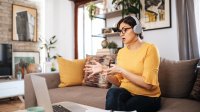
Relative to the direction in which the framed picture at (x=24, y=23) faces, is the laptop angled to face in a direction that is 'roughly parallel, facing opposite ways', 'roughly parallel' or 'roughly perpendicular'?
roughly perpendicular

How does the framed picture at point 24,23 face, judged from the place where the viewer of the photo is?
facing the viewer and to the right of the viewer

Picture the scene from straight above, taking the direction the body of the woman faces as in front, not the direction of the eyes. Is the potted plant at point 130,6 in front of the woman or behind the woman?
behind

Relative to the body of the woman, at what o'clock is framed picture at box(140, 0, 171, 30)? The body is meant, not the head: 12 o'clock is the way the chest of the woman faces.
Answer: The framed picture is roughly at 5 o'clock from the woman.

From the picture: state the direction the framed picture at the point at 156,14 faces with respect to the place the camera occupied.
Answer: facing the viewer and to the left of the viewer

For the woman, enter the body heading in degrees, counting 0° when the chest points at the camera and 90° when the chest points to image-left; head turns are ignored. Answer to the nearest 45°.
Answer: approximately 45°

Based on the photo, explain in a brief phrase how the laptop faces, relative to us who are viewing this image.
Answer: facing away from the viewer and to the right of the viewer

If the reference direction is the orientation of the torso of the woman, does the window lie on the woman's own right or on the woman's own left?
on the woman's own right

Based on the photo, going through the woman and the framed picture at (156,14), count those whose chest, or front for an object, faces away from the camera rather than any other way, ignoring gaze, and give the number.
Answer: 0

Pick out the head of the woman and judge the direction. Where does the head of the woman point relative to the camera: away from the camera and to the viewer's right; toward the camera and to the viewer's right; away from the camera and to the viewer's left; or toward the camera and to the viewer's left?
toward the camera and to the viewer's left

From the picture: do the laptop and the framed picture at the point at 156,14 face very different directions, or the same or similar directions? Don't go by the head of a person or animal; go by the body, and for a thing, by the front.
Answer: very different directions

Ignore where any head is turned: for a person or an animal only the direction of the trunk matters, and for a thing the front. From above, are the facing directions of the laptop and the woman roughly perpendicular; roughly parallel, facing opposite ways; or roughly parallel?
roughly parallel, facing opposite ways

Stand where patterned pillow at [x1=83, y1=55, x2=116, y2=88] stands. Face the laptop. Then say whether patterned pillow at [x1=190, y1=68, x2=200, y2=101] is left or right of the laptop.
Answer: left

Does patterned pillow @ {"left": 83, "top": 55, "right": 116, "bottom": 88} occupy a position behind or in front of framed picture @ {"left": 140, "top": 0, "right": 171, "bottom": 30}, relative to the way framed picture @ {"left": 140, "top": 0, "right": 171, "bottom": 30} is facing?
in front
